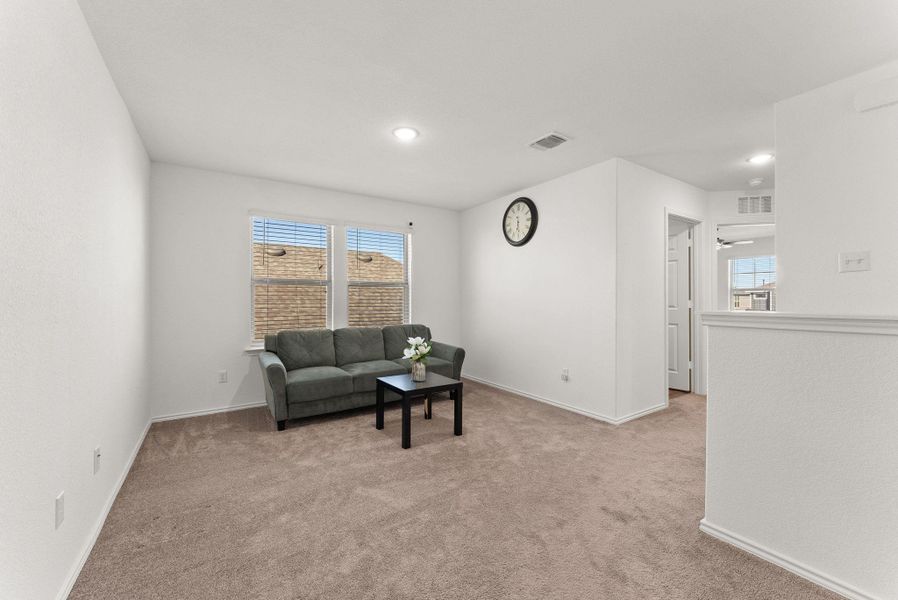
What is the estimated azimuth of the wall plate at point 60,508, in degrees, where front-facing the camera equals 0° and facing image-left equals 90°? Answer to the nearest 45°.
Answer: approximately 270°

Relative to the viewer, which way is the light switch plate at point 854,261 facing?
toward the camera

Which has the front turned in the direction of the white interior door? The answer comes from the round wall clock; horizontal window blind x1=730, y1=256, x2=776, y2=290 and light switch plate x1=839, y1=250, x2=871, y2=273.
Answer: the horizontal window blind

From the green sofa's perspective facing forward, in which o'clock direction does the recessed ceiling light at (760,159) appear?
The recessed ceiling light is roughly at 11 o'clock from the green sofa.

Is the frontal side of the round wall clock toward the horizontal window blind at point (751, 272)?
no

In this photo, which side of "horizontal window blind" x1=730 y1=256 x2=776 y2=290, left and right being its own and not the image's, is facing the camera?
front

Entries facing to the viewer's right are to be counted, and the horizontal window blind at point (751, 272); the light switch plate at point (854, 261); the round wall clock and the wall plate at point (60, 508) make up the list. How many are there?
1

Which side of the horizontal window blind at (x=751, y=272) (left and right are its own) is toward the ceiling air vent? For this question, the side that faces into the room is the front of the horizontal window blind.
front

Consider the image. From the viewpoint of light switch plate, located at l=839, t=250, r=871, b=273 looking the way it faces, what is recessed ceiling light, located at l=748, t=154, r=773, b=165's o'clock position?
The recessed ceiling light is roughly at 5 o'clock from the light switch plate.

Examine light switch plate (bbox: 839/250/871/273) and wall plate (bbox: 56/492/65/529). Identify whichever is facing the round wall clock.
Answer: wall plate (bbox: 56/492/65/529)

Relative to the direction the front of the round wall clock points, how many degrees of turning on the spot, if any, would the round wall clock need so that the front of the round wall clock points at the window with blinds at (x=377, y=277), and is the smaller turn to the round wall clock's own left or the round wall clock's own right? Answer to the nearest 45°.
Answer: approximately 45° to the round wall clock's own right
